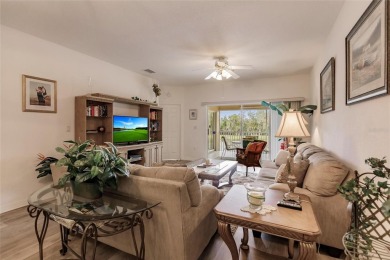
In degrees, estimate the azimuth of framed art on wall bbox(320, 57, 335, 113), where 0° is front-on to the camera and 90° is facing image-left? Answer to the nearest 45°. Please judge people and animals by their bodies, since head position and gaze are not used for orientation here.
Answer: approximately 90°

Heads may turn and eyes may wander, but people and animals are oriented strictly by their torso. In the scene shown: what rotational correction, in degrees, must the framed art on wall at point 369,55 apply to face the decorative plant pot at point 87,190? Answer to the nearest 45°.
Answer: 0° — it already faces it

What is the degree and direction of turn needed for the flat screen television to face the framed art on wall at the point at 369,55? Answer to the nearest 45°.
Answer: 0° — it already faces it

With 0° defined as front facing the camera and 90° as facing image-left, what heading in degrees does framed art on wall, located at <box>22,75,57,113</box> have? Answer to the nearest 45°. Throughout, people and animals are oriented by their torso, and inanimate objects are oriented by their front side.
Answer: approximately 315°

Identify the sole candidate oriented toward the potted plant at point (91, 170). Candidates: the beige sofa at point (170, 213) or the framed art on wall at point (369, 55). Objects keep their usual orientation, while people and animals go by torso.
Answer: the framed art on wall

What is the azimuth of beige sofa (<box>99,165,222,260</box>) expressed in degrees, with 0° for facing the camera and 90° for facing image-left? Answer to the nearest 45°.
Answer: approximately 225°

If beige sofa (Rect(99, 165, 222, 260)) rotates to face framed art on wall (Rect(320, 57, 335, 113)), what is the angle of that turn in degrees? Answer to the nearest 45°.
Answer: approximately 45° to its right

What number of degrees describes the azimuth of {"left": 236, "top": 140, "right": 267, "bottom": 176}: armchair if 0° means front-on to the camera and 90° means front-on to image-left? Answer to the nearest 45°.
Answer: approximately 45°
